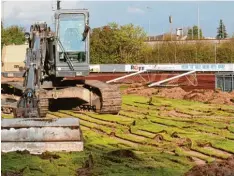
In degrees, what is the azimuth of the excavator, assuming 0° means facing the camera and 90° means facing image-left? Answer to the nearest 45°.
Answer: approximately 0°

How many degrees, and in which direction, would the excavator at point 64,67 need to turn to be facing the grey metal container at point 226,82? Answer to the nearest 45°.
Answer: approximately 135° to its left
